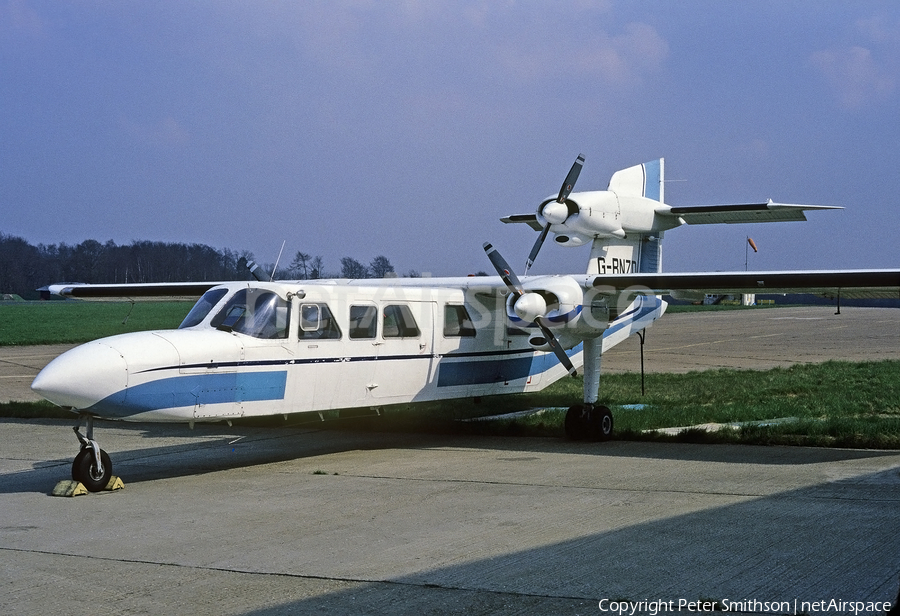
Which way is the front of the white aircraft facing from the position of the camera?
facing the viewer and to the left of the viewer
